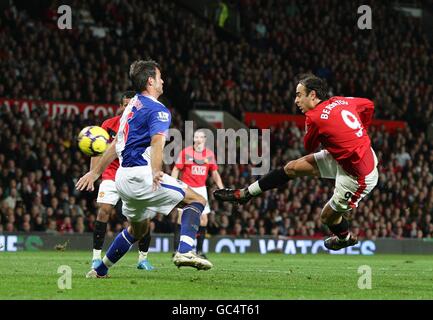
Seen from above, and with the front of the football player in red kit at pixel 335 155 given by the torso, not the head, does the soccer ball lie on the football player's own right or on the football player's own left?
on the football player's own left

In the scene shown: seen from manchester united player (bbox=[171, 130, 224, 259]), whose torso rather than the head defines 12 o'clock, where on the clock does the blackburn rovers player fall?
The blackburn rovers player is roughly at 12 o'clock from the manchester united player.

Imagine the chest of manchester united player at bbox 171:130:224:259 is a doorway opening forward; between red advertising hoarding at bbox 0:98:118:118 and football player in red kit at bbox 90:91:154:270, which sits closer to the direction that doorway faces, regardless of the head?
the football player in red kit

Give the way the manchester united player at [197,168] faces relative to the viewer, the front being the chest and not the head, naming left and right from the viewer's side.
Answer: facing the viewer

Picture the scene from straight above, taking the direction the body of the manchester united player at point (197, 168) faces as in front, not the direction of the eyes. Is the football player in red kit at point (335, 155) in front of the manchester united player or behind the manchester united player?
in front

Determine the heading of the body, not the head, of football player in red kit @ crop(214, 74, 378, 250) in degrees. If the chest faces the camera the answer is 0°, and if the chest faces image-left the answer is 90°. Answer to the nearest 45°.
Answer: approximately 135°

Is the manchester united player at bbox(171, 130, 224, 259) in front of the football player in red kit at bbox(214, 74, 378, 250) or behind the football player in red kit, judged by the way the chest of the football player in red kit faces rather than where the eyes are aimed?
in front

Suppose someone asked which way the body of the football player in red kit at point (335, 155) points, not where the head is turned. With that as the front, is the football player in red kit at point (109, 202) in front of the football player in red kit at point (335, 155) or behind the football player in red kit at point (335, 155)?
in front

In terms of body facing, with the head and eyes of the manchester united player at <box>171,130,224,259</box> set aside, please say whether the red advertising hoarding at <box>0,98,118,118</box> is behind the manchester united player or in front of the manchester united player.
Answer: behind

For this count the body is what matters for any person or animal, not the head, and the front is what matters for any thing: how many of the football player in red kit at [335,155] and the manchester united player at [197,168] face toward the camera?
1

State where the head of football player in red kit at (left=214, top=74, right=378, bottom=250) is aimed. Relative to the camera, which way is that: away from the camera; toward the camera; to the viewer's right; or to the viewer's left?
to the viewer's left
